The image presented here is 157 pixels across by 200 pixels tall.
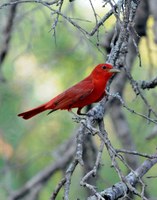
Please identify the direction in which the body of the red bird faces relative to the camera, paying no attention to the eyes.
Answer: to the viewer's right
